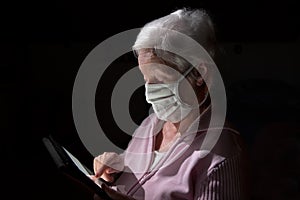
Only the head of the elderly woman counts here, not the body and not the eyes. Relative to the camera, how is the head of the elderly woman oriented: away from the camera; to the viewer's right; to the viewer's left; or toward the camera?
to the viewer's left

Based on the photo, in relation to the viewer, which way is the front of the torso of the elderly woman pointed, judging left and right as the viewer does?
facing the viewer and to the left of the viewer
